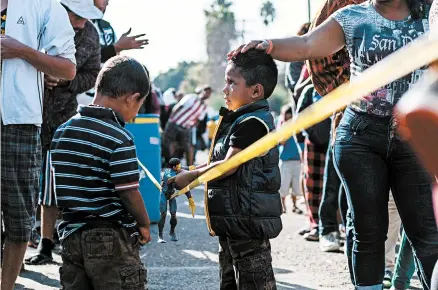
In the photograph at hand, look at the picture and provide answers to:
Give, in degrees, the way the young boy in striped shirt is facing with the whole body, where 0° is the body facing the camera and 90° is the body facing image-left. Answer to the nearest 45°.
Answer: approximately 225°

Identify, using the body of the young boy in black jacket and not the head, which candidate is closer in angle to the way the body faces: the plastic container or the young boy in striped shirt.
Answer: the young boy in striped shirt

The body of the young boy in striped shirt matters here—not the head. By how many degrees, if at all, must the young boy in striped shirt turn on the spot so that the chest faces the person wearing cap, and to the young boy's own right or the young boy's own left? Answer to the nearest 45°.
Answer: approximately 45° to the young boy's own left

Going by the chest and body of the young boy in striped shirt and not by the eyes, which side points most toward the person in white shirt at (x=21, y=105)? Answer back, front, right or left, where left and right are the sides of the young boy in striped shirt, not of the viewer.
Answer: left

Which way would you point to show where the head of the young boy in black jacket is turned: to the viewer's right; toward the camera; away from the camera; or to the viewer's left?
to the viewer's left

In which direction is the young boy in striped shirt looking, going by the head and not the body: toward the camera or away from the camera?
away from the camera

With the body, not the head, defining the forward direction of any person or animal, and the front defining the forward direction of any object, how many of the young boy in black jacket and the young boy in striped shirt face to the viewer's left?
1

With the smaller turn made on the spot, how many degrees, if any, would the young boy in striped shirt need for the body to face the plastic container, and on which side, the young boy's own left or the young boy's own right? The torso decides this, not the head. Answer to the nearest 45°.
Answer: approximately 45° to the young boy's own left

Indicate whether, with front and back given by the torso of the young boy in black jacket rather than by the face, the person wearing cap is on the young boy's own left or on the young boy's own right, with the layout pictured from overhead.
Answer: on the young boy's own right

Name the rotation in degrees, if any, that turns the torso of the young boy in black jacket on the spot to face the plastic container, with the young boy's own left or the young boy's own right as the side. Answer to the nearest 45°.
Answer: approximately 90° to the young boy's own right

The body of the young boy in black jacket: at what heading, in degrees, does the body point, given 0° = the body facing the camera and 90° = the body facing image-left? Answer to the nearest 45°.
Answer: approximately 90°
